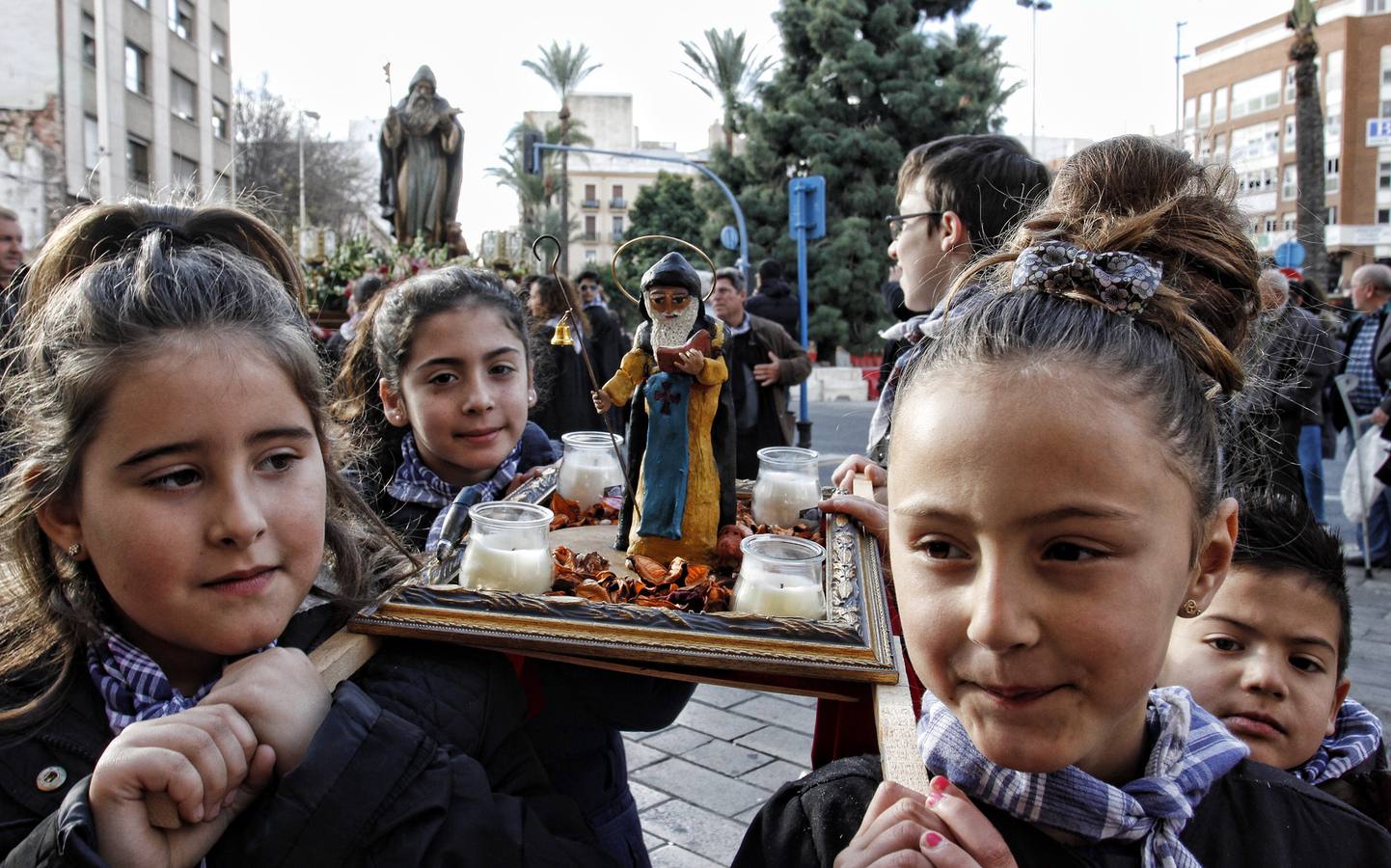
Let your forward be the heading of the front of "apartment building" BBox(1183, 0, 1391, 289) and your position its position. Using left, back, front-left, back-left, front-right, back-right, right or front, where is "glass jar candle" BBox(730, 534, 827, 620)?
front-left

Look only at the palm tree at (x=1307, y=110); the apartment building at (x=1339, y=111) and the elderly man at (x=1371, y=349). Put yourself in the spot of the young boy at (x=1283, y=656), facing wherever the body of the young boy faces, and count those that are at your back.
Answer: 3

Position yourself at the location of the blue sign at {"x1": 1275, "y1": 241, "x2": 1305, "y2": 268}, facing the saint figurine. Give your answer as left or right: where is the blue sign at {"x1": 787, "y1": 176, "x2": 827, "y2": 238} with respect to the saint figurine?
right

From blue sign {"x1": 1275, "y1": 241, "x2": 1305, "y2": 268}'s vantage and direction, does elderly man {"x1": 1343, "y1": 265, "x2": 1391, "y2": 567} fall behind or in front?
in front

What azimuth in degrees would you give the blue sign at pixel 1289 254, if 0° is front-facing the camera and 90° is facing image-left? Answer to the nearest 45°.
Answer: approximately 0°

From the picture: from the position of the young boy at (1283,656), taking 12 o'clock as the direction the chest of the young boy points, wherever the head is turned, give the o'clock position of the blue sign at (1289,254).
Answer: The blue sign is roughly at 6 o'clock from the young boy.

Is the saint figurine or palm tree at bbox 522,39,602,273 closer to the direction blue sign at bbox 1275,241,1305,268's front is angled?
the saint figurine
